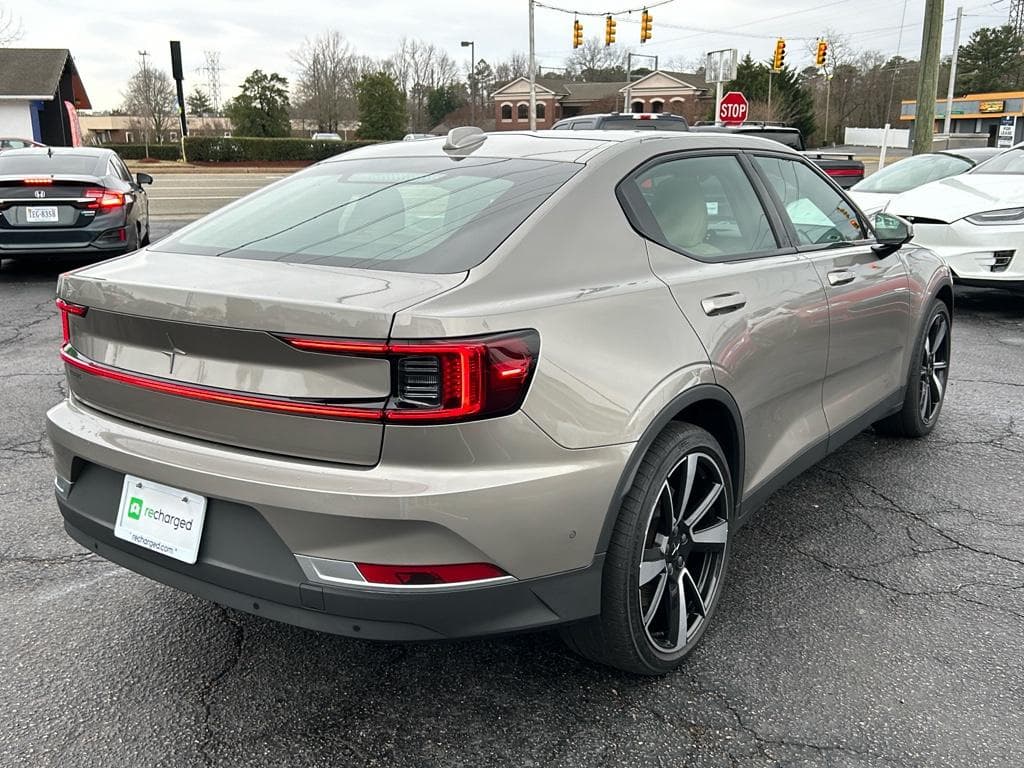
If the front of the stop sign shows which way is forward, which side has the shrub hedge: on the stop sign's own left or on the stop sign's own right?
on the stop sign's own right

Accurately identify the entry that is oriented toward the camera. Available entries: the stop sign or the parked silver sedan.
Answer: the stop sign

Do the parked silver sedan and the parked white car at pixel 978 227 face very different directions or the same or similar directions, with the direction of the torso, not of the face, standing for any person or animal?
very different directions

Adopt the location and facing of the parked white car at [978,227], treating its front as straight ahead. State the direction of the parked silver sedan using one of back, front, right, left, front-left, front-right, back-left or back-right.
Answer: front-left

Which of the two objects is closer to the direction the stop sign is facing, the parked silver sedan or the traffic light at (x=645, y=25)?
the parked silver sedan

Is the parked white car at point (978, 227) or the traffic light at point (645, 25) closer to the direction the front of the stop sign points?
the parked white car

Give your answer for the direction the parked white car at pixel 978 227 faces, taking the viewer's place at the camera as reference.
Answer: facing the viewer and to the left of the viewer

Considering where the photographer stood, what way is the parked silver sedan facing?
facing away from the viewer and to the right of the viewer

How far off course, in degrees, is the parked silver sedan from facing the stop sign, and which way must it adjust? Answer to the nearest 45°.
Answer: approximately 45° to its left

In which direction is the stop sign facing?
toward the camera

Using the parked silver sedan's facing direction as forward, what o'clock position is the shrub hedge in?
The shrub hedge is roughly at 10 o'clock from the parked silver sedan.

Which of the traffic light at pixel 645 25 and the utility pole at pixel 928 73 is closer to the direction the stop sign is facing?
the utility pole

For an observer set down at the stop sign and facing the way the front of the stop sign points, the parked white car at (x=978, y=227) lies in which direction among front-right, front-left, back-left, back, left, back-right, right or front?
front

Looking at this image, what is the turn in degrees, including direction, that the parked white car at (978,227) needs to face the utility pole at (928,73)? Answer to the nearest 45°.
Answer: approximately 135° to its right

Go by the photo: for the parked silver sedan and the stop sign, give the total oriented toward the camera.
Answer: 1

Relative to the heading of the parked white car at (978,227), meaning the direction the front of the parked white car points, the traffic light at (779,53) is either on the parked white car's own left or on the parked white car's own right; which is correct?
on the parked white car's own right
